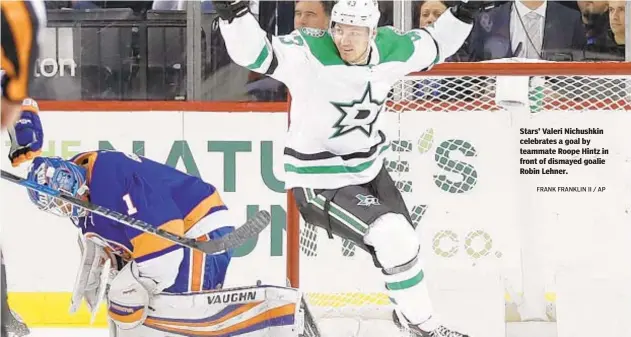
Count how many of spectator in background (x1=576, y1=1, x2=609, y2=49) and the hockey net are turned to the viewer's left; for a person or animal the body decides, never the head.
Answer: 0

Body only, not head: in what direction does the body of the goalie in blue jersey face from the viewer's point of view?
to the viewer's left

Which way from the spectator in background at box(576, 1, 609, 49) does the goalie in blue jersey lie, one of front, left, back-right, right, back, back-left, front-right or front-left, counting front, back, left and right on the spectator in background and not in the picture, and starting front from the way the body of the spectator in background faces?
front-right

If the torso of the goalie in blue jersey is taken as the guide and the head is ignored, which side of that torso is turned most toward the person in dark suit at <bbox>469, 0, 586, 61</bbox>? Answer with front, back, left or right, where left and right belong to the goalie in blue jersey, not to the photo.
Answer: back

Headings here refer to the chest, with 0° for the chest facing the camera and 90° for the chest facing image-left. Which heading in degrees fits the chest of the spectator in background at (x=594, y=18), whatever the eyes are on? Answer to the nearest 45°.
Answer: approximately 0°

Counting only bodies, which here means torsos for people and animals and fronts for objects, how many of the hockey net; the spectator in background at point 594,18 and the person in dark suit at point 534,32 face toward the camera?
3

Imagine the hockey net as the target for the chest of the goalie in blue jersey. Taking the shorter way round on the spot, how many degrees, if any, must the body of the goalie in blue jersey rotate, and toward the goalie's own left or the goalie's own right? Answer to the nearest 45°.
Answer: approximately 180°

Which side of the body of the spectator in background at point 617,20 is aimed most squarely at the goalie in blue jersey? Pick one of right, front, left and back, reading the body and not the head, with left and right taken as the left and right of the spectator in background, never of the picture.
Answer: front

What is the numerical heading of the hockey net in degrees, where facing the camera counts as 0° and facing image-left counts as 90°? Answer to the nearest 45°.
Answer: approximately 0°
